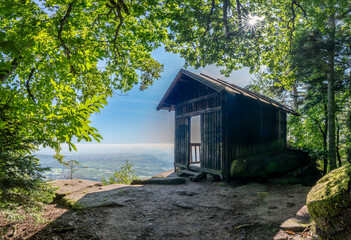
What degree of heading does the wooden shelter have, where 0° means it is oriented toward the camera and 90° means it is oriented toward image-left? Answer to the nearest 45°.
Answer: approximately 45°

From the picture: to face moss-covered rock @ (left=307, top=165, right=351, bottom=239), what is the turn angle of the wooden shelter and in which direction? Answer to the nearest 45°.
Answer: approximately 45° to its left

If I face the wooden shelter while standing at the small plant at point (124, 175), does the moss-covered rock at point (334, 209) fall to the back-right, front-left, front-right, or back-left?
front-right

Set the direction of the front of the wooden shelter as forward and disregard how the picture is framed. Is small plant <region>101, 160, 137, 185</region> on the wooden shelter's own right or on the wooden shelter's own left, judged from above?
on the wooden shelter's own right
